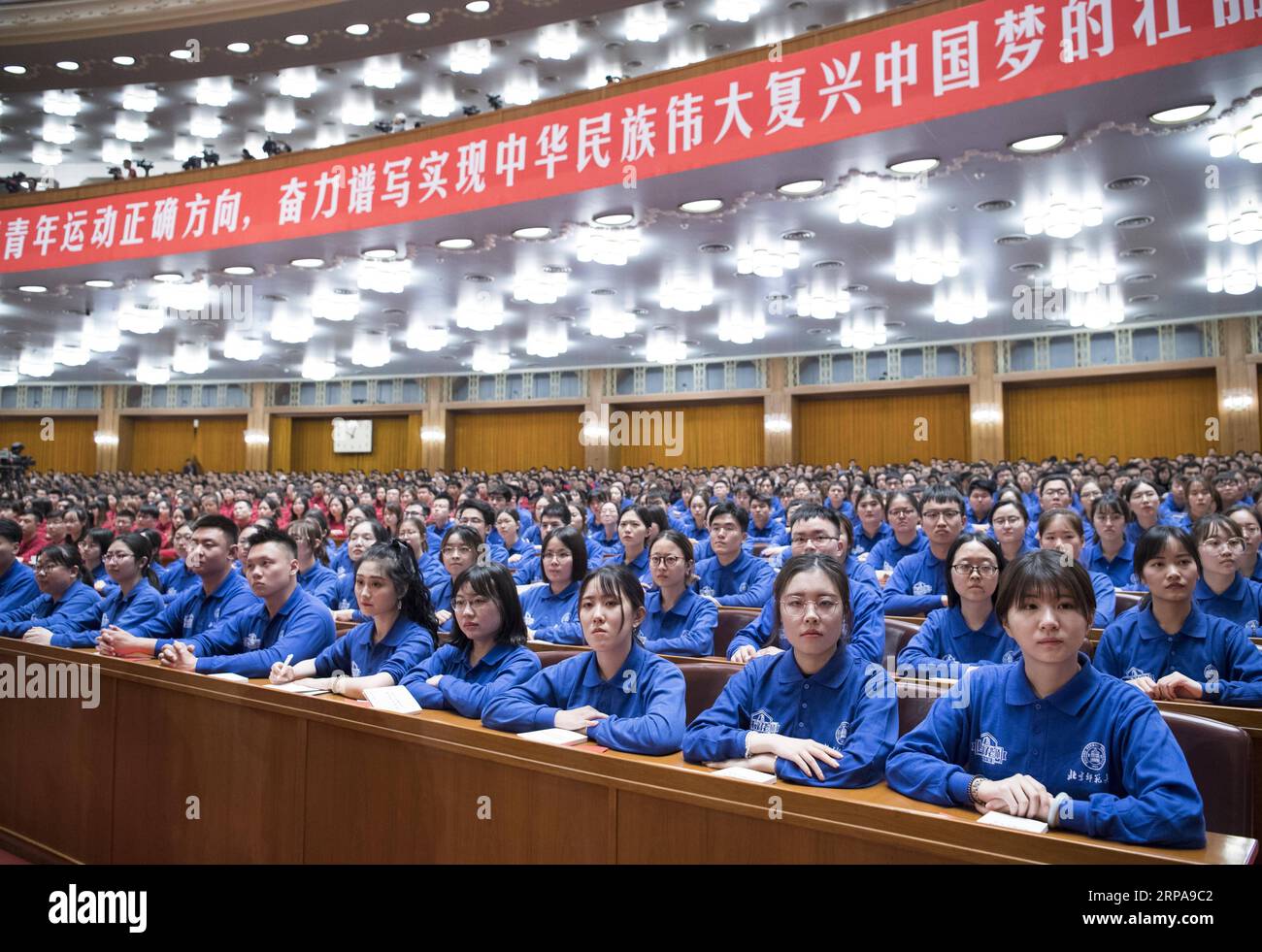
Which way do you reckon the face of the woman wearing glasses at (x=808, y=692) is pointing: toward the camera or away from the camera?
toward the camera

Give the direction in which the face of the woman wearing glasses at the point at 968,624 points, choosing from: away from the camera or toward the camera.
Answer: toward the camera

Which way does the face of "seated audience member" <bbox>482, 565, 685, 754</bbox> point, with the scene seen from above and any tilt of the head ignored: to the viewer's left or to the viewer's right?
to the viewer's left

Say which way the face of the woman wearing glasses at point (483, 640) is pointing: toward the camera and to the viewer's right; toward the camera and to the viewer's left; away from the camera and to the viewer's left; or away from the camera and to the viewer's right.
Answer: toward the camera and to the viewer's left

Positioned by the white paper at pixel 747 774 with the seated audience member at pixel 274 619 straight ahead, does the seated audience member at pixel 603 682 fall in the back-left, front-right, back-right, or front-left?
front-right

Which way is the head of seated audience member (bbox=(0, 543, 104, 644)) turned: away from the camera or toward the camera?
toward the camera

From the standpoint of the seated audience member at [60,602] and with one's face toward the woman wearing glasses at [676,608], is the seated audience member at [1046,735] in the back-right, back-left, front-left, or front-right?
front-right

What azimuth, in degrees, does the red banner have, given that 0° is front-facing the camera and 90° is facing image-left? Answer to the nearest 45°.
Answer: approximately 45°

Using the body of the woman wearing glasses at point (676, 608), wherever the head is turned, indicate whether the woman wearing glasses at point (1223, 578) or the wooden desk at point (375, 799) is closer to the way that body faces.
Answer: the wooden desk

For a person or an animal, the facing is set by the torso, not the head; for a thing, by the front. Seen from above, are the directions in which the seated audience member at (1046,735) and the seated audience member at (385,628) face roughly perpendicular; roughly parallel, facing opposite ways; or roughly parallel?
roughly parallel

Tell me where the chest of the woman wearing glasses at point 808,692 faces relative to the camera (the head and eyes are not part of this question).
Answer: toward the camera

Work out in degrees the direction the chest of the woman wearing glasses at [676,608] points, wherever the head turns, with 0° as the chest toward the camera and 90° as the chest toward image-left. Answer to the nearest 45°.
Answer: approximately 45°

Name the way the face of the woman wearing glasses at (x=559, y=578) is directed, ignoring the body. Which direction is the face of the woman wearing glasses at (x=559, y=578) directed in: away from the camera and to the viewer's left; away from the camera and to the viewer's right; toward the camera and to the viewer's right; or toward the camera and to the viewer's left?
toward the camera and to the viewer's left

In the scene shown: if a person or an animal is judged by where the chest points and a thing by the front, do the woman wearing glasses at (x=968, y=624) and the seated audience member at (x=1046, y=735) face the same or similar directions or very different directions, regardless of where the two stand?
same or similar directions

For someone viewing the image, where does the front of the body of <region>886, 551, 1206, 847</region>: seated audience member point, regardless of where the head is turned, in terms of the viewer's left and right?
facing the viewer

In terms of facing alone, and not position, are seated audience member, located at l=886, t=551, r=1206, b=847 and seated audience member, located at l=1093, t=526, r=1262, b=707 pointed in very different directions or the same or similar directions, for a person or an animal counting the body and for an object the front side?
same or similar directions
